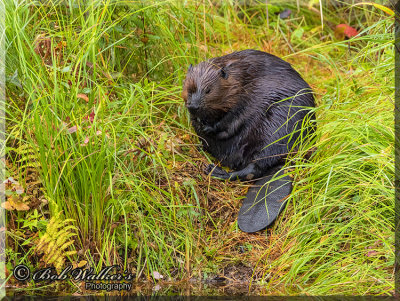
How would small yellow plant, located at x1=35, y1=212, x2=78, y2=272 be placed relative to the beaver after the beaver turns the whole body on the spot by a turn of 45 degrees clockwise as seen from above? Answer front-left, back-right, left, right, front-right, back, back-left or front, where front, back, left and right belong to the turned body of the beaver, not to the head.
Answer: front-left

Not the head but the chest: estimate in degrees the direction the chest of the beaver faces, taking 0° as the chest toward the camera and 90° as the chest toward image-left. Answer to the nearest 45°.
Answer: approximately 45°
